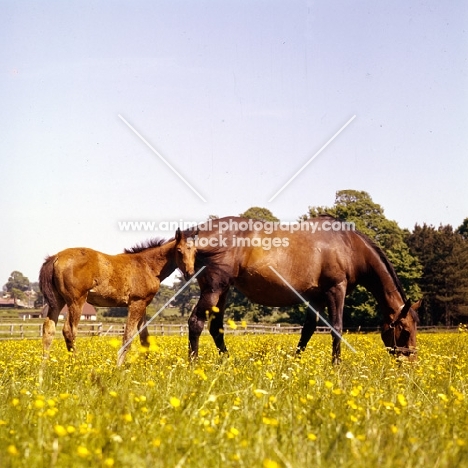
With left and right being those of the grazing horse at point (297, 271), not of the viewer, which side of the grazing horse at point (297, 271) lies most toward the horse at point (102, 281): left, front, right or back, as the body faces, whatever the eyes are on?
back

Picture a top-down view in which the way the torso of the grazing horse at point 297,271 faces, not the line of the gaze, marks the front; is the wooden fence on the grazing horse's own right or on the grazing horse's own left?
on the grazing horse's own left

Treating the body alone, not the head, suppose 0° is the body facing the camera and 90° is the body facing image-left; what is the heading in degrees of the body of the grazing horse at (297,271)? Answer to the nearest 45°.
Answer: approximately 270°

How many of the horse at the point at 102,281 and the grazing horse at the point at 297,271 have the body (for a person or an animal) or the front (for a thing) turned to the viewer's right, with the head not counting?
2

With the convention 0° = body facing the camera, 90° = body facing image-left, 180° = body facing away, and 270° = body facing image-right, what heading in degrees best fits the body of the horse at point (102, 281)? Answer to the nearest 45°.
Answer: approximately 270°

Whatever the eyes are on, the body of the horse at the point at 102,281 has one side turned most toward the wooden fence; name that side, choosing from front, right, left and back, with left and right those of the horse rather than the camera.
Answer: left

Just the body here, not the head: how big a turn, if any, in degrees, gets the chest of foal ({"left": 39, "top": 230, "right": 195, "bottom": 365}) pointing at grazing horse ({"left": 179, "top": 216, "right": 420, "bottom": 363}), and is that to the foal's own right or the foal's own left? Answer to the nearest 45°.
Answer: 0° — it already faces it
